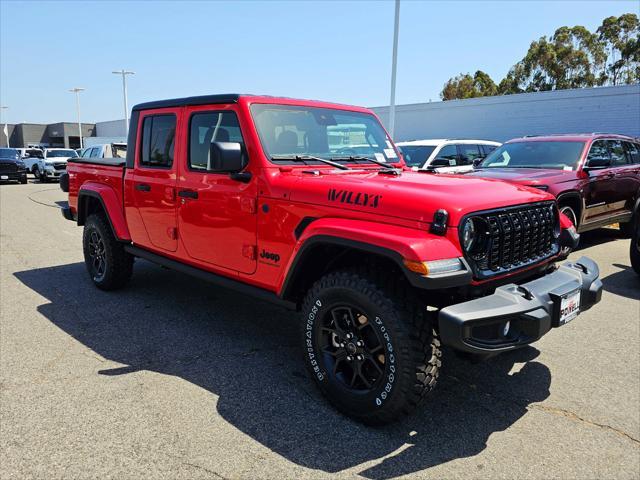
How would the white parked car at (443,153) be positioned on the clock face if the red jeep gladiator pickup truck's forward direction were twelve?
The white parked car is roughly at 8 o'clock from the red jeep gladiator pickup truck.

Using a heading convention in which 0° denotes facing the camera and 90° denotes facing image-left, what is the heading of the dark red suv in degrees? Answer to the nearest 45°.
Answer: approximately 45°

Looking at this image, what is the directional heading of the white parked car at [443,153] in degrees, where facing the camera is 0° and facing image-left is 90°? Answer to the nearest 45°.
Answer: approximately 45°

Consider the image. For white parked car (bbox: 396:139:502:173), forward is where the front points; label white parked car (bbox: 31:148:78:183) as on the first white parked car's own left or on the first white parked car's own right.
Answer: on the first white parked car's own right

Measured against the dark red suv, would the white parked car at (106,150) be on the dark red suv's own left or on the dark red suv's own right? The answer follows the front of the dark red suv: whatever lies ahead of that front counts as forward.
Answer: on the dark red suv's own right

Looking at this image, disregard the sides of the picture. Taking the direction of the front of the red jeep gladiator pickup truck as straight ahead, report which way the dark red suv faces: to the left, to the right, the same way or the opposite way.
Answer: to the right

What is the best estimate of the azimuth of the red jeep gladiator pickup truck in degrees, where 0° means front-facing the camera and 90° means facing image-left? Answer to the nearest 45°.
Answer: approximately 315°

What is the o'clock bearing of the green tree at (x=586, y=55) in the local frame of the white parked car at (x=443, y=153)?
The green tree is roughly at 5 o'clock from the white parked car.

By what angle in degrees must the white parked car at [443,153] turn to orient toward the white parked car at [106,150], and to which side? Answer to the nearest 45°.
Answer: approximately 45° to its right

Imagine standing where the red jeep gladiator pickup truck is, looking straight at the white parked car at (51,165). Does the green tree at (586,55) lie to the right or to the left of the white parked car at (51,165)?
right
